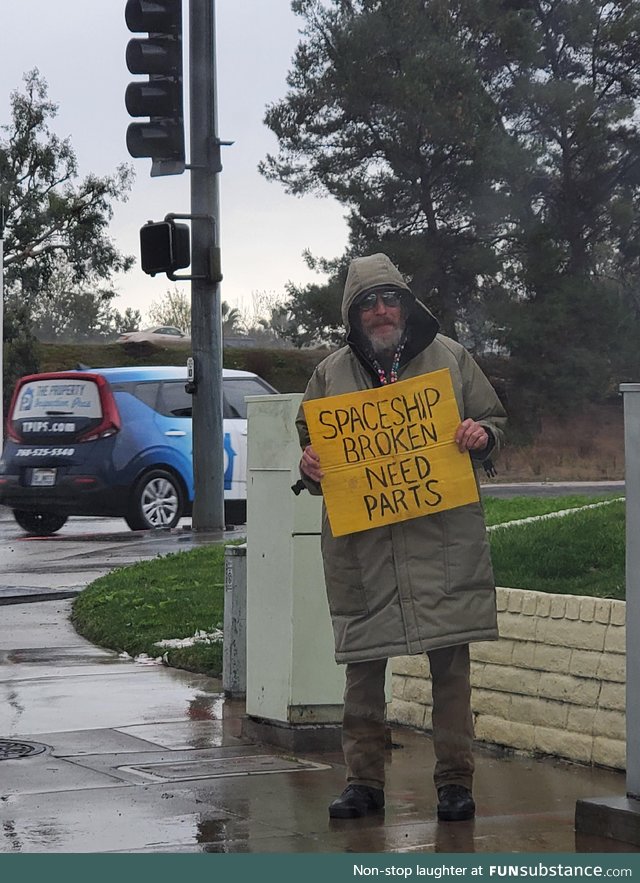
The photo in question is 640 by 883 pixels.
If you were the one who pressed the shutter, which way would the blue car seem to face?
facing away from the viewer and to the right of the viewer

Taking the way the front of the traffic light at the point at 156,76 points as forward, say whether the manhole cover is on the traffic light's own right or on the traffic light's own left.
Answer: on the traffic light's own left

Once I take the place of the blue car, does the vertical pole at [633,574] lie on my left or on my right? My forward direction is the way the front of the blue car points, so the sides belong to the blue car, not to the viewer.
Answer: on my right

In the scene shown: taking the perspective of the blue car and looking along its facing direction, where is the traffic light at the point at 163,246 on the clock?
The traffic light is roughly at 4 o'clock from the blue car.
